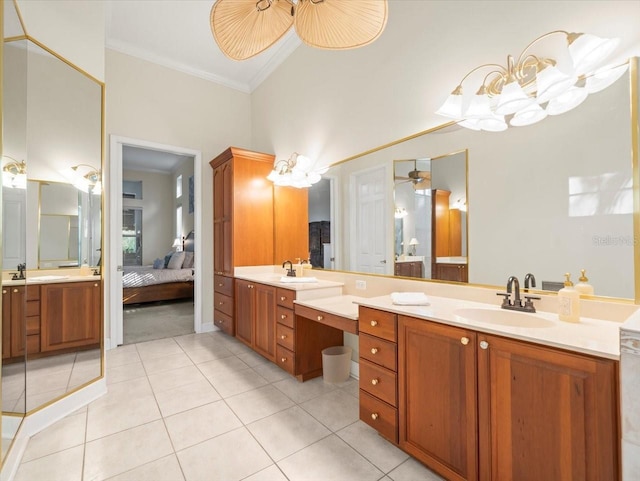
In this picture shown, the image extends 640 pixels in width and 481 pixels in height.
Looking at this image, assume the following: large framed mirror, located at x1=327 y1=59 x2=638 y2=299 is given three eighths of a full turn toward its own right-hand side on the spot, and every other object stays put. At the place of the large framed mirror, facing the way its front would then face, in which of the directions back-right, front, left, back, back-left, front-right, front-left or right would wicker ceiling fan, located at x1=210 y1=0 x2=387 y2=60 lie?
back-left

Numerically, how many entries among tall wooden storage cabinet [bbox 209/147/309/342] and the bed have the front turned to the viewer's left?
2

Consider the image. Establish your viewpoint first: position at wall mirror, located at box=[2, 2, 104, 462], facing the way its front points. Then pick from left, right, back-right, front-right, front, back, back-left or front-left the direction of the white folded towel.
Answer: front

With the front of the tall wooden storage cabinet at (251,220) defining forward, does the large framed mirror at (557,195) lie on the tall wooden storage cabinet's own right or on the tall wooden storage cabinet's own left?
on the tall wooden storage cabinet's own left

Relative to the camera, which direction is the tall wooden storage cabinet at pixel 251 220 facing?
to the viewer's left

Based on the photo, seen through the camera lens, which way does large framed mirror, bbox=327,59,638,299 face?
facing the viewer and to the left of the viewer

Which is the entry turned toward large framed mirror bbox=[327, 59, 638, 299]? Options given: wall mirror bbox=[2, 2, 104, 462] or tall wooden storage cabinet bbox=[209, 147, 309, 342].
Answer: the wall mirror

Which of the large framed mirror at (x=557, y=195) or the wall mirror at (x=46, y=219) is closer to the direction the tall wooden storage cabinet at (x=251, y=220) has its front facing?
the wall mirror

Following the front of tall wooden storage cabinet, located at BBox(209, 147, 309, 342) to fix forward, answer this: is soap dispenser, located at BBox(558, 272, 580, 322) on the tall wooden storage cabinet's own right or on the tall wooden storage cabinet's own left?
on the tall wooden storage cabinet's own left

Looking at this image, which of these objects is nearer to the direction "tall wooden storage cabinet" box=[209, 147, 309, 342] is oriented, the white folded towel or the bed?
the bed

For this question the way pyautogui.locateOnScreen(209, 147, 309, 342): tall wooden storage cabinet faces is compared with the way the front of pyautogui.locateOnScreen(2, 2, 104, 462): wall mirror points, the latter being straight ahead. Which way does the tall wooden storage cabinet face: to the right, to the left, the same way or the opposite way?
the opposite way

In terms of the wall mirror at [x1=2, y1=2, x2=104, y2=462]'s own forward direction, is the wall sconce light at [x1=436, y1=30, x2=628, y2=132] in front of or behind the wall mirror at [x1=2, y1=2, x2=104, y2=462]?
in front

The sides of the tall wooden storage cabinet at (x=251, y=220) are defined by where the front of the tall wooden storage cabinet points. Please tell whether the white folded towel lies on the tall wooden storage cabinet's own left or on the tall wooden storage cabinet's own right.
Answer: on the tall wooden storage cabinet's own left

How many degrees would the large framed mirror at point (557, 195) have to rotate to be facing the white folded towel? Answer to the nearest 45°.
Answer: approximately 45° to its right

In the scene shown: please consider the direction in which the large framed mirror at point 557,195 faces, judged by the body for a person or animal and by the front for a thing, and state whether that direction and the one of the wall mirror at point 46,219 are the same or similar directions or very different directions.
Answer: very different directions
